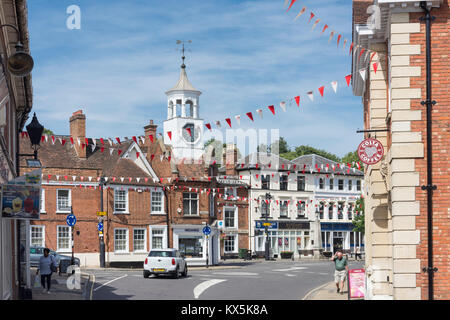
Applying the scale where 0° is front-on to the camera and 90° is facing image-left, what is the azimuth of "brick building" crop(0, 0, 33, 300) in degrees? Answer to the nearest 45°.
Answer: approximately 270°

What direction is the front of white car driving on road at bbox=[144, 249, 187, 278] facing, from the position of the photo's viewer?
facing away from the viewer and to the right of the viewer

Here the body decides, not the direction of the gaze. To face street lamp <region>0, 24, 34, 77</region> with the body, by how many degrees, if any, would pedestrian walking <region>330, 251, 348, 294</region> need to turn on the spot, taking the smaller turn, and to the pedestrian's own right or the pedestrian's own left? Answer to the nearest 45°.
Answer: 0° — they already face it

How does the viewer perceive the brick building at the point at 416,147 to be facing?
facing to the left of the viewer

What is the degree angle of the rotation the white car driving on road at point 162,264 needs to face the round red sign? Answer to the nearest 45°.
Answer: approximately 135° to its right

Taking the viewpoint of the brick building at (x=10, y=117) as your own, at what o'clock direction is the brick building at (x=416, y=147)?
the brick building at (x=416, y=147) is roughly at 1 o'clock from the brick building at (x=10, y=117).

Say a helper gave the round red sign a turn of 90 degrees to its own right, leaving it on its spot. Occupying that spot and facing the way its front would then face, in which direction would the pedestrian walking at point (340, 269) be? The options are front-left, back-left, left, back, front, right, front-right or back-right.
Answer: right

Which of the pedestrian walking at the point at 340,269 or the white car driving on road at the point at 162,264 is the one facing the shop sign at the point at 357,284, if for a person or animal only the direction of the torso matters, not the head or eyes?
the pedestrian walking
